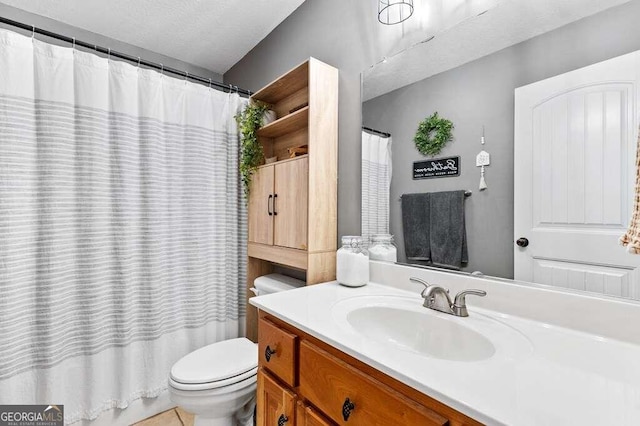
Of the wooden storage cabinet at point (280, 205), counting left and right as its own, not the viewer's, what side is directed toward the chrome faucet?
left

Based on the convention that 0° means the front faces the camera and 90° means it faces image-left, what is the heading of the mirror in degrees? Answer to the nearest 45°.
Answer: approximately 45°

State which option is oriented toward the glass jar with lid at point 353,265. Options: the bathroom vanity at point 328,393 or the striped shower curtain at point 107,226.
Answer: the striped shower curtain

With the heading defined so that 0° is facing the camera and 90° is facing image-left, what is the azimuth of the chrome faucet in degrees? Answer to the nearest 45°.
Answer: approximately 45°

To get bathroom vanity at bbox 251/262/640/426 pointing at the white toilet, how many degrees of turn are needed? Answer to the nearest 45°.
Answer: approximately 45° to its right
